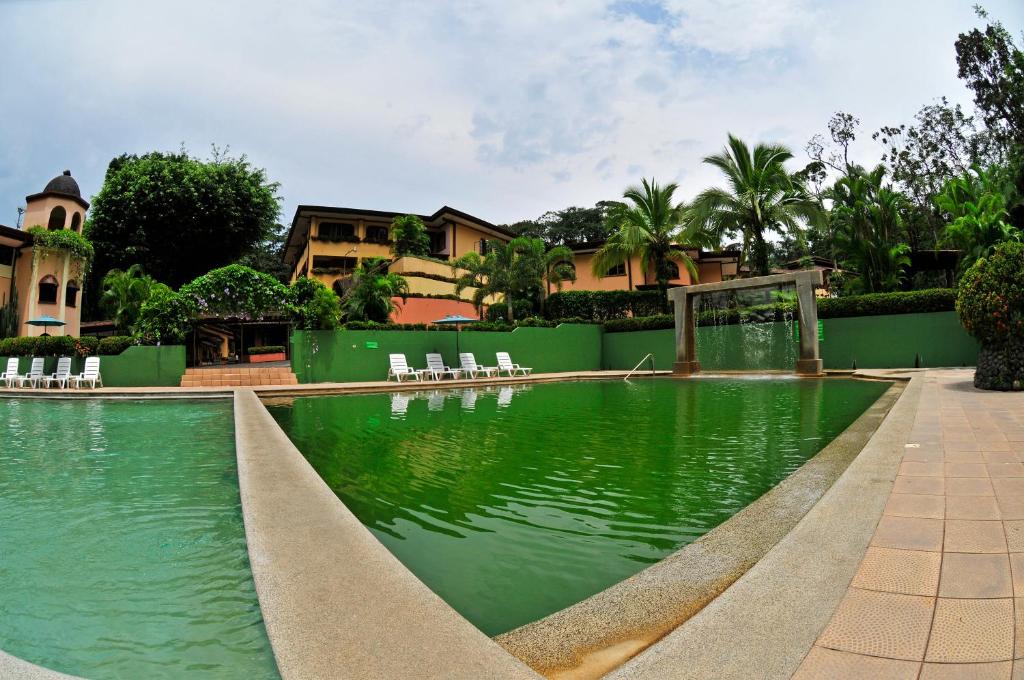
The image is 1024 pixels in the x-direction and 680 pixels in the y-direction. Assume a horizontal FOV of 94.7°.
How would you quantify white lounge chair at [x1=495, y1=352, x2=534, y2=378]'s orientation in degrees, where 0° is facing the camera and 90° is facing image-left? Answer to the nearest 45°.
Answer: approximately 315°

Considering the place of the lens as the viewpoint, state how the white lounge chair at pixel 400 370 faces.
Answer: facing the viewer and to the right of the viewer

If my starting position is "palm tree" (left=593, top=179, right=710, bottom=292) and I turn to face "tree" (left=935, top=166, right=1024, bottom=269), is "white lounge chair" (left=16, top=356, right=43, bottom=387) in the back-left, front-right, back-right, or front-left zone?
back-right

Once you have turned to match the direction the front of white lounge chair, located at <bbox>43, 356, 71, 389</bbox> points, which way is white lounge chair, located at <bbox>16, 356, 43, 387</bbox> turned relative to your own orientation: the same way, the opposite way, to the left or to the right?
the same way

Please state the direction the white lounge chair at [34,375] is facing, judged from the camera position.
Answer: facing the viewer and to the left of the viewer

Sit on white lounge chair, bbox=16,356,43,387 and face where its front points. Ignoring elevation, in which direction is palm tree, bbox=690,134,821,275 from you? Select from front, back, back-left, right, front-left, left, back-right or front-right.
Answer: left

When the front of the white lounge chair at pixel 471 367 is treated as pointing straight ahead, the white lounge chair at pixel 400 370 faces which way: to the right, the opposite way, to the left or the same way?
the same way

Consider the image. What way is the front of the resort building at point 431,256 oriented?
toward the camera

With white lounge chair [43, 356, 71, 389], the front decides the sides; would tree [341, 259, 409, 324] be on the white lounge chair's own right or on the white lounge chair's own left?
on the white lounge chair's own left

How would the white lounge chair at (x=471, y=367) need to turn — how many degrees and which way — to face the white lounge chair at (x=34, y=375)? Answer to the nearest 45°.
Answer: approximately 135° to its right

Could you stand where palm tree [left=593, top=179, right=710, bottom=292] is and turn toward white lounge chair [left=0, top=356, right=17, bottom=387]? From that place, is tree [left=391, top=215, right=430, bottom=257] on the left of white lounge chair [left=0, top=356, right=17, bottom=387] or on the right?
right

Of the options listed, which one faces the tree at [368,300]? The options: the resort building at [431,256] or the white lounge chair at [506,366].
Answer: the resort building

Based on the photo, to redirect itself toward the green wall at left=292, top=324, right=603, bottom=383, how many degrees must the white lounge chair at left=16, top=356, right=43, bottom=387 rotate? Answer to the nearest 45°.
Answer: approximately 90° to its left

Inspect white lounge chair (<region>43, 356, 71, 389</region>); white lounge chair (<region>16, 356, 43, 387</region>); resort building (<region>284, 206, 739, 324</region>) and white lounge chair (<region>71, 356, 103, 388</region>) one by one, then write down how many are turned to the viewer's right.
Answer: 0

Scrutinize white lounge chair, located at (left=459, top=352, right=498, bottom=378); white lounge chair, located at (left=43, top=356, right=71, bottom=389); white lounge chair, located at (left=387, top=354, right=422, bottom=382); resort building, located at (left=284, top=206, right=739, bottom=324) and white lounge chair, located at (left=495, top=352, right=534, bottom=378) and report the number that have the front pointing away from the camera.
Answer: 0
